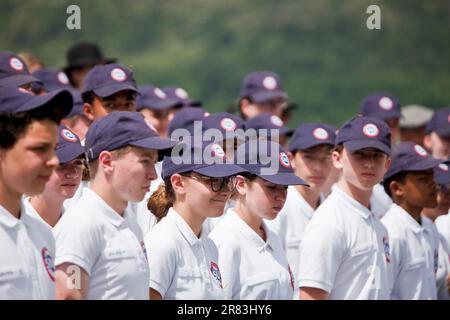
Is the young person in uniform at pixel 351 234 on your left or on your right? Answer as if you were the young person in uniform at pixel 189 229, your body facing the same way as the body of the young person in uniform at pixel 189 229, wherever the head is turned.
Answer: on your left

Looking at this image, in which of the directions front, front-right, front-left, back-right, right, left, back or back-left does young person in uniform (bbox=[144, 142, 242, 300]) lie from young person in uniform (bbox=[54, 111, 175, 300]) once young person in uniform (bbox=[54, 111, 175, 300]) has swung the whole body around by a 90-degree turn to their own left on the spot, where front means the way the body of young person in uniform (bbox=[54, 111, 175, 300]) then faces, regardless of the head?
front

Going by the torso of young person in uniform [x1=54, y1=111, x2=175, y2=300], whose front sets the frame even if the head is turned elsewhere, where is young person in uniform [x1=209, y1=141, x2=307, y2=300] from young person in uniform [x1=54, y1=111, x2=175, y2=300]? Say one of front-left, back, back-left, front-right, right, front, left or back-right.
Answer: left

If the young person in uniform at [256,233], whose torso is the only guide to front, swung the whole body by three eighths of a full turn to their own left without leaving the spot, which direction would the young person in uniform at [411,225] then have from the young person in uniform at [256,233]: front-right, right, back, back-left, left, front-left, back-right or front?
front-right
